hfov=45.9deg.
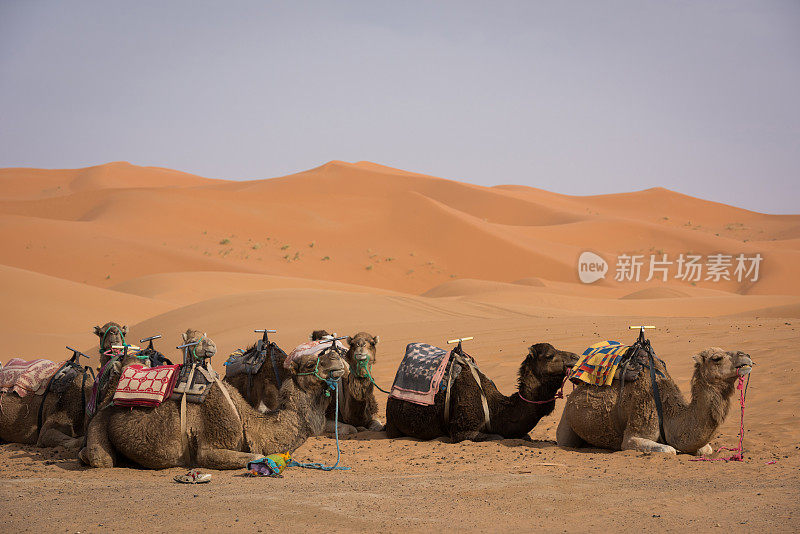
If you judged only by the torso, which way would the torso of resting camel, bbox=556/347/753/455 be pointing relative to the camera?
to the viewer's right

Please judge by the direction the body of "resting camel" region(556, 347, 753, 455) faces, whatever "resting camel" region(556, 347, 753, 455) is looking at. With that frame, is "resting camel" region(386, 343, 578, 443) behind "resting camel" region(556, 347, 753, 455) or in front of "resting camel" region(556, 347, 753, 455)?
behind

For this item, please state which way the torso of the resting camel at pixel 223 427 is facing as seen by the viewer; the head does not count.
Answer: to the viewer's right

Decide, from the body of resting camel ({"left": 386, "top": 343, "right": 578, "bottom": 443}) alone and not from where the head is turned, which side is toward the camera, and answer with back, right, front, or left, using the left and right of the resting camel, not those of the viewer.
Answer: right

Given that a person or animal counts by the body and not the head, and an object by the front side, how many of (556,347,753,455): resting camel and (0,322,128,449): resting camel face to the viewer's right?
2

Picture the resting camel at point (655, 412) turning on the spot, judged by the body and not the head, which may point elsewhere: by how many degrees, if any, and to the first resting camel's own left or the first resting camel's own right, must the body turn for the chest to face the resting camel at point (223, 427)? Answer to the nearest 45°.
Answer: approximately 135° to the first resting camel's own right

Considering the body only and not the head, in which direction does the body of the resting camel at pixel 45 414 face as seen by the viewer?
to the viewer's right

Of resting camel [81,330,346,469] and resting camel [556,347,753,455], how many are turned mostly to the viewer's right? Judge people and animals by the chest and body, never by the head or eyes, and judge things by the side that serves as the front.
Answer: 2
